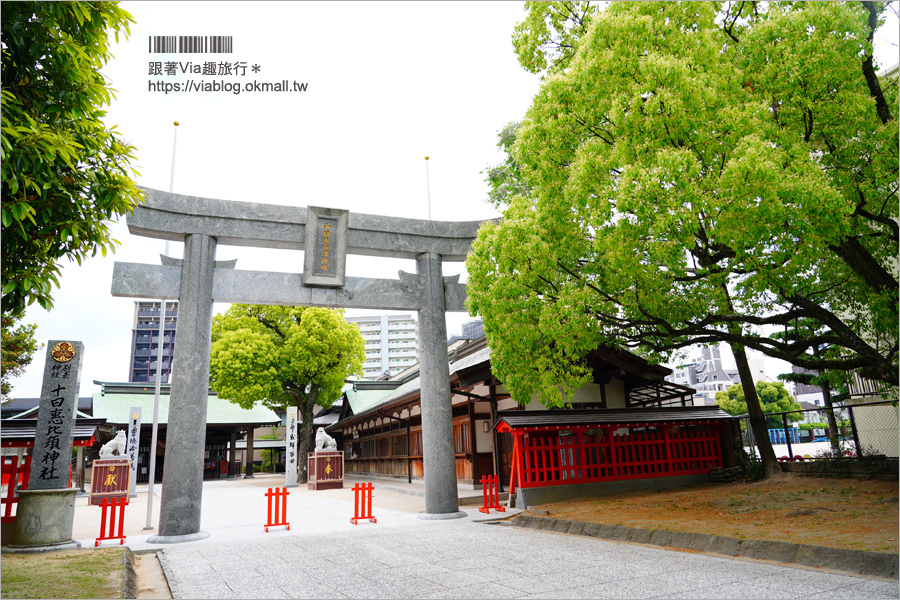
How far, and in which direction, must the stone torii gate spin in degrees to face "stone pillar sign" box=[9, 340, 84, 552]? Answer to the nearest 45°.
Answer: approximately 90° to its right

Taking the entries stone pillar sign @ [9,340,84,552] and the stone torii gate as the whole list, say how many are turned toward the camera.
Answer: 2

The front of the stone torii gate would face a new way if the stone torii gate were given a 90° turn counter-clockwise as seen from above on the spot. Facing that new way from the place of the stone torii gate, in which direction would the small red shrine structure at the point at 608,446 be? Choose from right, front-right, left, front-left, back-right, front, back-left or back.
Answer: front

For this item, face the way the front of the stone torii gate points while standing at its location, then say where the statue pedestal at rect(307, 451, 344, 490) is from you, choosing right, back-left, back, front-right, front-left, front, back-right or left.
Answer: back

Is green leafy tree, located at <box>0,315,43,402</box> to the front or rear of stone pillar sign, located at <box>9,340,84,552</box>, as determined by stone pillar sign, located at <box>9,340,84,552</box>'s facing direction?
to the rear

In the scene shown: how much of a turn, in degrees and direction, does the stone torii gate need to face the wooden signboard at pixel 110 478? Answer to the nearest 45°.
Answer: approximately 135° to its right

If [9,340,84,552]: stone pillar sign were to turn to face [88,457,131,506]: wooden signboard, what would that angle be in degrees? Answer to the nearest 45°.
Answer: approximately 180°

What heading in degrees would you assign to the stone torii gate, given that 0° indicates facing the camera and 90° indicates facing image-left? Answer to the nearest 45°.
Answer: approximately 0°

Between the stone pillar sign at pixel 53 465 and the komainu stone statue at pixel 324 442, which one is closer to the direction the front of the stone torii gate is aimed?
the stone pillar sign

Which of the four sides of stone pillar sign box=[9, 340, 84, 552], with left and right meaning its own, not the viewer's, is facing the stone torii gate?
left
